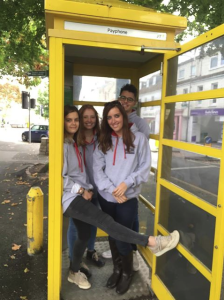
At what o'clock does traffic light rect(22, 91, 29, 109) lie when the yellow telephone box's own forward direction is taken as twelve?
The traffic light is roughly at 5 o'clock from the yellow telephone box.

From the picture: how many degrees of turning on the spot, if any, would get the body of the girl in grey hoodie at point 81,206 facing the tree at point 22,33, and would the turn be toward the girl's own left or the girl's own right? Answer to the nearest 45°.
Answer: approximately 180°

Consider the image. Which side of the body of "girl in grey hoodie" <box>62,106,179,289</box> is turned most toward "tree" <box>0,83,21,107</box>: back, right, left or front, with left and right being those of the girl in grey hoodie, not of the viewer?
back

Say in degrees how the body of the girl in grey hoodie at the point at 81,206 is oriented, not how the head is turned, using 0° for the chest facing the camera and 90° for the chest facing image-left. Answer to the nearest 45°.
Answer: approximately 315°
